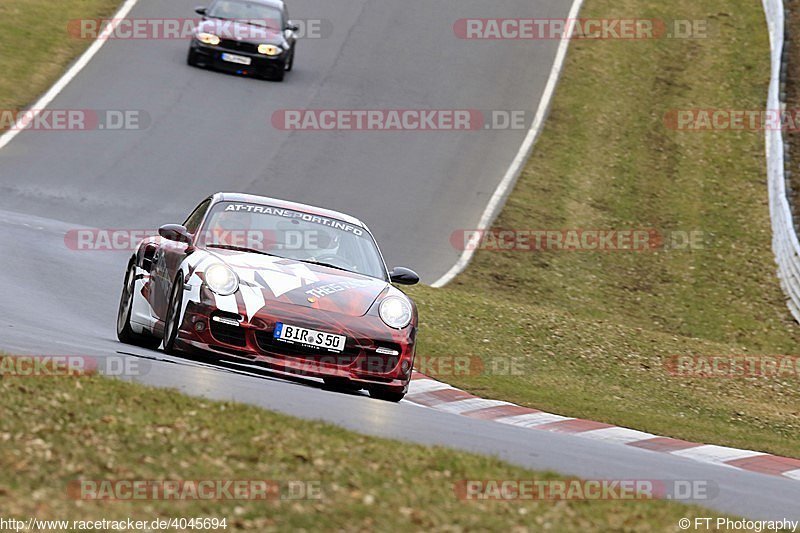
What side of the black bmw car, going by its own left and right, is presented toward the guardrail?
left

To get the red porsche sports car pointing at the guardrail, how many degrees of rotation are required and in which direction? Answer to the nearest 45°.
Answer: approximately 135° to its left

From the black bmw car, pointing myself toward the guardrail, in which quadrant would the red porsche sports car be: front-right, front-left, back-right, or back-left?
front-right

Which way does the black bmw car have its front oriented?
toward the camera

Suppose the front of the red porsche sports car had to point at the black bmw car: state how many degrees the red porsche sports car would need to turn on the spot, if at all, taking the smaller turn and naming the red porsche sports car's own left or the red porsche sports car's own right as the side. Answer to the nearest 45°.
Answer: approximately 180°

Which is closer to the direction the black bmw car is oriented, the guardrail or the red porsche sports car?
the red porsche sports car

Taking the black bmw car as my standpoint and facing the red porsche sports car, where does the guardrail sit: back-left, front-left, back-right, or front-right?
front-left

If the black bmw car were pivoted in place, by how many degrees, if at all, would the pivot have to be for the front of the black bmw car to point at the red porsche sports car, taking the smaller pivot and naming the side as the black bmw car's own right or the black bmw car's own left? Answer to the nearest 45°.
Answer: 0° — it already faces it

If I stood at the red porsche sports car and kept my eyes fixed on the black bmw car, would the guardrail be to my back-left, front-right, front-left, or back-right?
front-right

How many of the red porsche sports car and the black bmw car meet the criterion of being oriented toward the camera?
2
